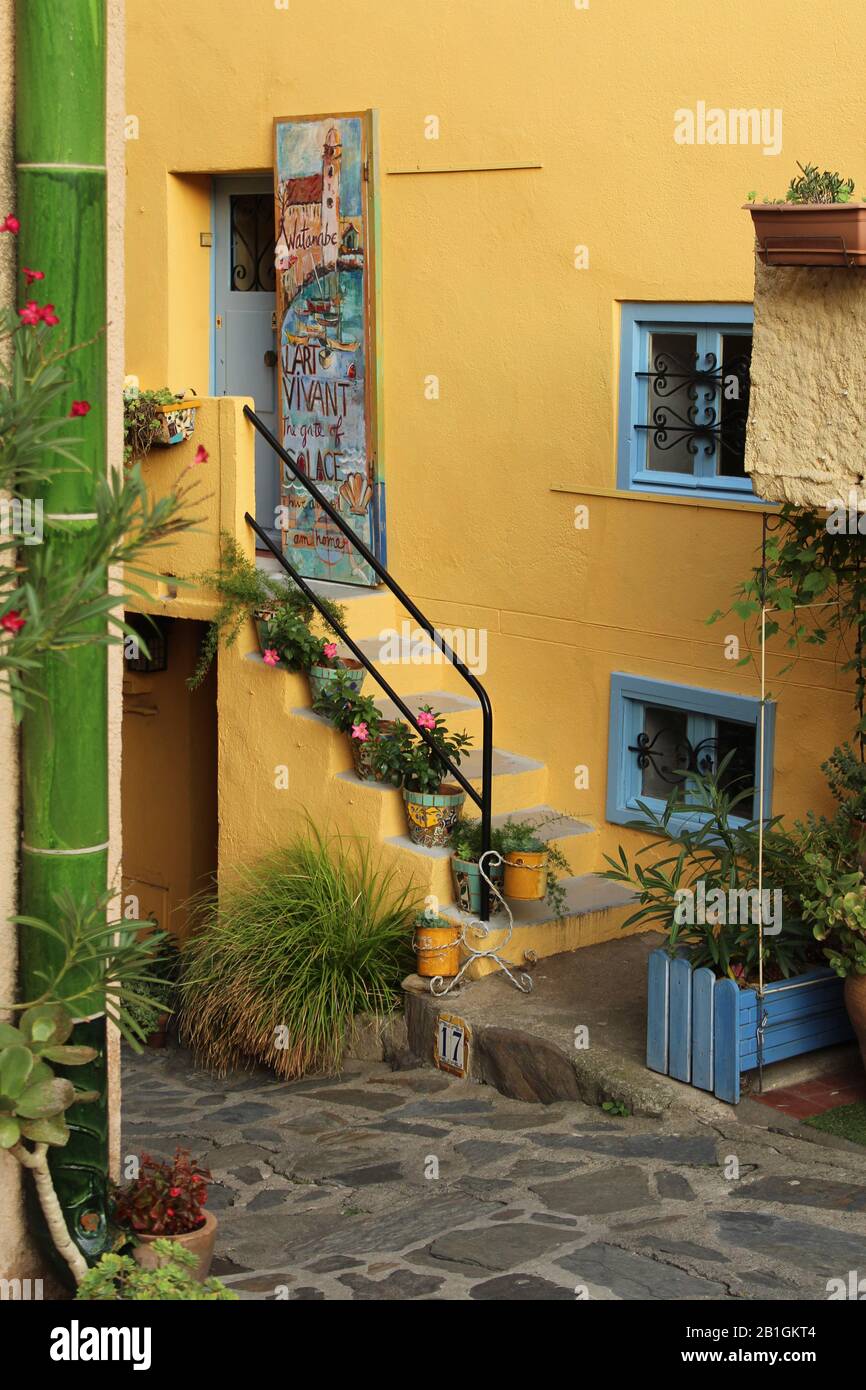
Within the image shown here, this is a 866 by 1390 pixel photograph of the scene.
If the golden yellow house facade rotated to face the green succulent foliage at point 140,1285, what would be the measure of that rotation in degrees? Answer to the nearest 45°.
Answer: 0° — it already faces it

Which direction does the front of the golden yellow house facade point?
toward the camera

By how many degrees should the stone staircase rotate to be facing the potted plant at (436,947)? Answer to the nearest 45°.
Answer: approximately 45° to its right

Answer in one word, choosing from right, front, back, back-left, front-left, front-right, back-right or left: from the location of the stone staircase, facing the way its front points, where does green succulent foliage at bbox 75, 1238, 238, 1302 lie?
front-right

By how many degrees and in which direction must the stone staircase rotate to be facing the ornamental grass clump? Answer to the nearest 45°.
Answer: approximately 90° to its right

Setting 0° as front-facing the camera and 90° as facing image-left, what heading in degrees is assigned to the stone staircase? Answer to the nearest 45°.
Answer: approximately 315°

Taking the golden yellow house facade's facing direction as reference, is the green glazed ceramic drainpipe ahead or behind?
ahead
